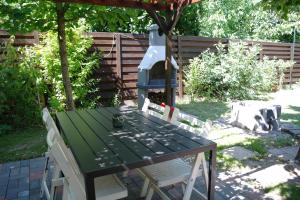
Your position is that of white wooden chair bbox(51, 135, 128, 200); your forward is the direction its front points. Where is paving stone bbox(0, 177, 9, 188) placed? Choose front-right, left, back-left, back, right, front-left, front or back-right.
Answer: back-left

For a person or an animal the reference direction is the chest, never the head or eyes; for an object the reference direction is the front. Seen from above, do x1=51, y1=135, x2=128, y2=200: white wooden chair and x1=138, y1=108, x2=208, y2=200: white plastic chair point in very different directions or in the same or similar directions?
very different directions

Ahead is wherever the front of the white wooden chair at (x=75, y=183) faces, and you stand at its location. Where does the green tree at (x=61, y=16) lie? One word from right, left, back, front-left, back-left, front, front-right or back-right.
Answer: left

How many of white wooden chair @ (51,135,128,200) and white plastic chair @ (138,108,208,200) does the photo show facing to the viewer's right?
1

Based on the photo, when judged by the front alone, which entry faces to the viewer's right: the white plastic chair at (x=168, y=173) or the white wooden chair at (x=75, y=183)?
the white wooden chair at (x=75, y=183)

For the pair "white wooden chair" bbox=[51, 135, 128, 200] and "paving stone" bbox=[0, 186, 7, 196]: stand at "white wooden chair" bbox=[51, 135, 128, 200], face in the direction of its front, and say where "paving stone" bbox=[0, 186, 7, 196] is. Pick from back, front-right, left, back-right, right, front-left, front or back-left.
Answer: back-left

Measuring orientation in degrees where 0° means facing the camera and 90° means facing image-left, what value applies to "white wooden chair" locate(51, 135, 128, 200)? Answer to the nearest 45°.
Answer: approximately 270°

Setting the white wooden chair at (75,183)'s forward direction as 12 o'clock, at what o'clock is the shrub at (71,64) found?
The shrub is roughly at 9 o'clock from the white wooden chair.
